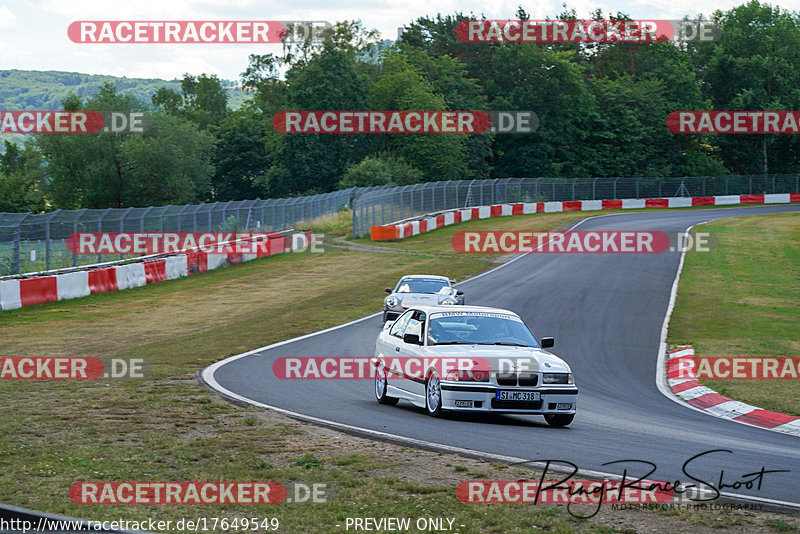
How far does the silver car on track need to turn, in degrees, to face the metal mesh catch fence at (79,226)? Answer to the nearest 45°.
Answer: approximately 135° to its right

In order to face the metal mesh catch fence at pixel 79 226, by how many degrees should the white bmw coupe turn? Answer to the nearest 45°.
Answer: approximately 180°

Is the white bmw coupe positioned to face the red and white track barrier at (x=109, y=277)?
no

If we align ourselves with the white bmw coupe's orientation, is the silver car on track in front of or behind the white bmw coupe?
behind

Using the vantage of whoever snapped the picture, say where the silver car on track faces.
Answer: facing the viewer

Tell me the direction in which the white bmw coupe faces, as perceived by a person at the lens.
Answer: facing the viewer and to the right of the viewer

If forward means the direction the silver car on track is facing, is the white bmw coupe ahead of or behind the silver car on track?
ahead

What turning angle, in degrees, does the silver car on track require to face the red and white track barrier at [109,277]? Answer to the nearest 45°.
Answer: approximately 135° to its right

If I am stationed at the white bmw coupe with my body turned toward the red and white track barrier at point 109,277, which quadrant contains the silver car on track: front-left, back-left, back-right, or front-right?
front-right

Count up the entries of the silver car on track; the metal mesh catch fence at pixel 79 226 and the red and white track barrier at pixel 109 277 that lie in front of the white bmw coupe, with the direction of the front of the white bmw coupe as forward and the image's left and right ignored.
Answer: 0

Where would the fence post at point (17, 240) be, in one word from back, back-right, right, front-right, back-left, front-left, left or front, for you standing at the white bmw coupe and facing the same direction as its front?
back

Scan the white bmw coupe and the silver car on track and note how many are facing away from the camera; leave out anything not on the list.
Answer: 0
